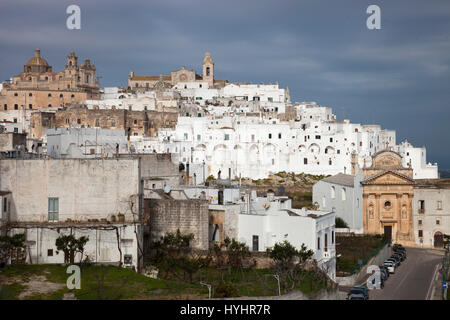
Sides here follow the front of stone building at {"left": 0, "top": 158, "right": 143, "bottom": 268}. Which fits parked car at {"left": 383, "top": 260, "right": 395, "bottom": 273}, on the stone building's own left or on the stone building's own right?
on the stone building's own left

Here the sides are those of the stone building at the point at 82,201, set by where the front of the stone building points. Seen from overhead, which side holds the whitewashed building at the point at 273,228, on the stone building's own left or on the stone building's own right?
on the stone building's own left

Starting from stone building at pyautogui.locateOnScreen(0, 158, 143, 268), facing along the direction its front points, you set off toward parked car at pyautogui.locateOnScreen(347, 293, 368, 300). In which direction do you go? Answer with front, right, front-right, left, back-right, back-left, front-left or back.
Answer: left

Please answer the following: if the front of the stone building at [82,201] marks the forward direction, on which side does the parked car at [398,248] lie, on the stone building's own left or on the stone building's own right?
on the stone building's own left

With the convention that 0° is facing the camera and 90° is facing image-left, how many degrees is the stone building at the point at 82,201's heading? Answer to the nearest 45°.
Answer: approximately 0°

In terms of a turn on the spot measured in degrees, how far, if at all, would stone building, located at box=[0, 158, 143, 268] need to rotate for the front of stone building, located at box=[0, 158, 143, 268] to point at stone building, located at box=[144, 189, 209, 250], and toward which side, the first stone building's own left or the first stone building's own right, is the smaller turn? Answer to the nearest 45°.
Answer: approximately 135° to the first stone building's own left

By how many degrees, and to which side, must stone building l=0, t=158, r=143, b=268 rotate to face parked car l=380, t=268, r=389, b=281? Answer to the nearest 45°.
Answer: approximately 90° to its left

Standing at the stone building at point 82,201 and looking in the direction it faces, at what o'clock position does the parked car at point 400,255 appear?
The parked car is roughly at 8 o'clock from the stone building.
